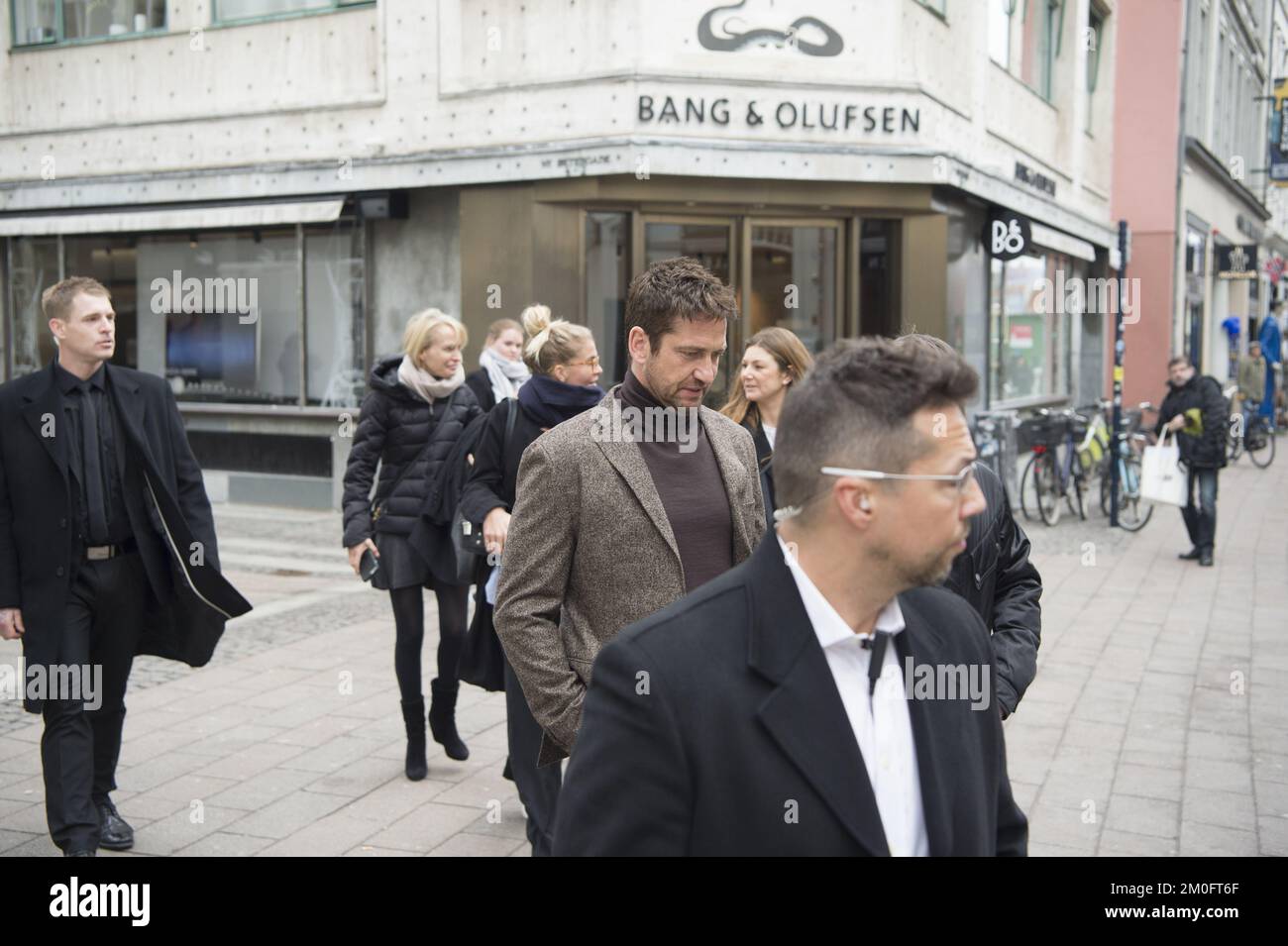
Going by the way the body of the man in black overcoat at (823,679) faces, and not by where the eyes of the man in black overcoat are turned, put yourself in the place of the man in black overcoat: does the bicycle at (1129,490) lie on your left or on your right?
on your left

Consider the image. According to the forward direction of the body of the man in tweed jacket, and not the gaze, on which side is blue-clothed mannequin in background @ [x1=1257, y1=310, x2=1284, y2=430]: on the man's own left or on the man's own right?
on the man's own left

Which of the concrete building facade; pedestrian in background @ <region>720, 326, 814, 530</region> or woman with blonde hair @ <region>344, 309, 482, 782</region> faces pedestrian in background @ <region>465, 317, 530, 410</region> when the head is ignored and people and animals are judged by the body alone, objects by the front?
the concrete building facade

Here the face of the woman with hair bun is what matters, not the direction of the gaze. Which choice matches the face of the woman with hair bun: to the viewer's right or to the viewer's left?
to the viewer's right

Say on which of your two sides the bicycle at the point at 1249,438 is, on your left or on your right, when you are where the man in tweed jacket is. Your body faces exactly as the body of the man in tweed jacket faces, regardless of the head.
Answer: on your left

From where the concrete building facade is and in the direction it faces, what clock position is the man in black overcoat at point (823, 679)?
The man in black overcoat is roughly at 12 o'clock from the concrete building facade.
